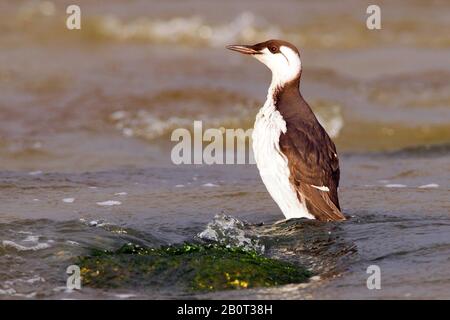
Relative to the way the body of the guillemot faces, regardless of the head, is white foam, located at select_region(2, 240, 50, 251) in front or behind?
in front

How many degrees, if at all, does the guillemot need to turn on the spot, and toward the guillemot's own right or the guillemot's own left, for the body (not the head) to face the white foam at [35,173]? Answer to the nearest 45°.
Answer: approximately 45° to the guillemot's own right

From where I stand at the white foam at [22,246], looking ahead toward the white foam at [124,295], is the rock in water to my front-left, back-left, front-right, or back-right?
front-left

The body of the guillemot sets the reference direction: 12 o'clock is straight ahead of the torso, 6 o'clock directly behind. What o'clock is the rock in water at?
The rock in water is roughly at 10 o'clock from the guillemot.

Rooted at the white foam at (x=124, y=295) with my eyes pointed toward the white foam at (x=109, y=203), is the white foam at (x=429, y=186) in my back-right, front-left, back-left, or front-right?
front-right

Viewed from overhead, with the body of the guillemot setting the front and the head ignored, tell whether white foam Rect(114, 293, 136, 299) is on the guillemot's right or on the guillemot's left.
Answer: on the guillemot's left

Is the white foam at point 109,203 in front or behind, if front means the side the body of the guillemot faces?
in front

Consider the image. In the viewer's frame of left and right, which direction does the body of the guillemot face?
facing to the left of the viewer
